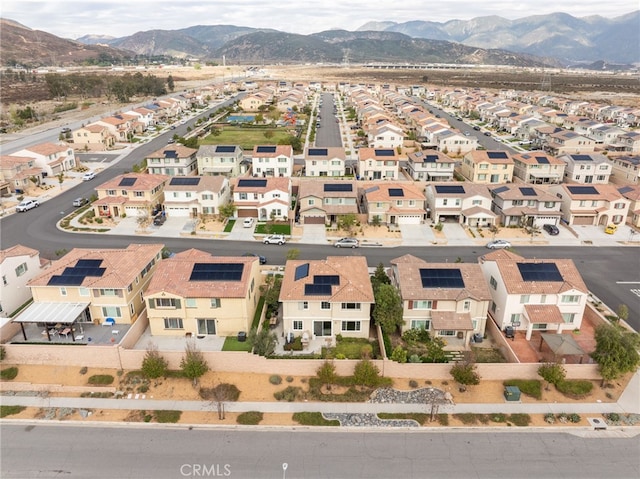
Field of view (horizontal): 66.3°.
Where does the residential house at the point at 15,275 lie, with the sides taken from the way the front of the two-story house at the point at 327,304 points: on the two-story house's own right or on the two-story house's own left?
on the two-story house's own left

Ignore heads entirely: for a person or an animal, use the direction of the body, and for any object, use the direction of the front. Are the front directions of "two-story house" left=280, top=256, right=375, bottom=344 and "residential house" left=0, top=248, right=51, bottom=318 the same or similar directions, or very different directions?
same or similar directions

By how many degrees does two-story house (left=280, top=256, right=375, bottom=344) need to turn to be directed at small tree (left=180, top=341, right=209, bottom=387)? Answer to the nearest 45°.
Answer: approximately 135° to its left

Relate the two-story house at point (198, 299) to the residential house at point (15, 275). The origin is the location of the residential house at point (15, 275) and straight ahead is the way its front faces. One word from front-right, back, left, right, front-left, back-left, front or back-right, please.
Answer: right

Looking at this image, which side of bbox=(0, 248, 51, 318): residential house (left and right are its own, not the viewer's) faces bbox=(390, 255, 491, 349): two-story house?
right

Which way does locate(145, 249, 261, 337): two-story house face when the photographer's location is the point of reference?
facing away from the viewer

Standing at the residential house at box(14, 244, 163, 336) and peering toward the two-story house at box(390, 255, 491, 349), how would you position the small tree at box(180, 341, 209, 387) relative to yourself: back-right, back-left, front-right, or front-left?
front-right

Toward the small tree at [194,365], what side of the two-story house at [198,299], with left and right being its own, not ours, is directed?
back

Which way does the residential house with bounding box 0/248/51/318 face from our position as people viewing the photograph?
facing away from the viewer and to the right of the viewer

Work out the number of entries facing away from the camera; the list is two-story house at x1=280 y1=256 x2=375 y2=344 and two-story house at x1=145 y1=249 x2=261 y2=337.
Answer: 2

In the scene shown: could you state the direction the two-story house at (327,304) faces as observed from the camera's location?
facing away from the viewer

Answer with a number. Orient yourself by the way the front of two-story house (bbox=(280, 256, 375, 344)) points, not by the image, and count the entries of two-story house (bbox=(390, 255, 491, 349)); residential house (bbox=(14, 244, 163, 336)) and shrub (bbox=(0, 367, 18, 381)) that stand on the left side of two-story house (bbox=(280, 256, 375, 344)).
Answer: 2

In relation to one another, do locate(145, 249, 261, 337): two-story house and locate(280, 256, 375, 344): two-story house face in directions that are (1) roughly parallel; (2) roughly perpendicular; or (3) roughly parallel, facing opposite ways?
roughly parallel
